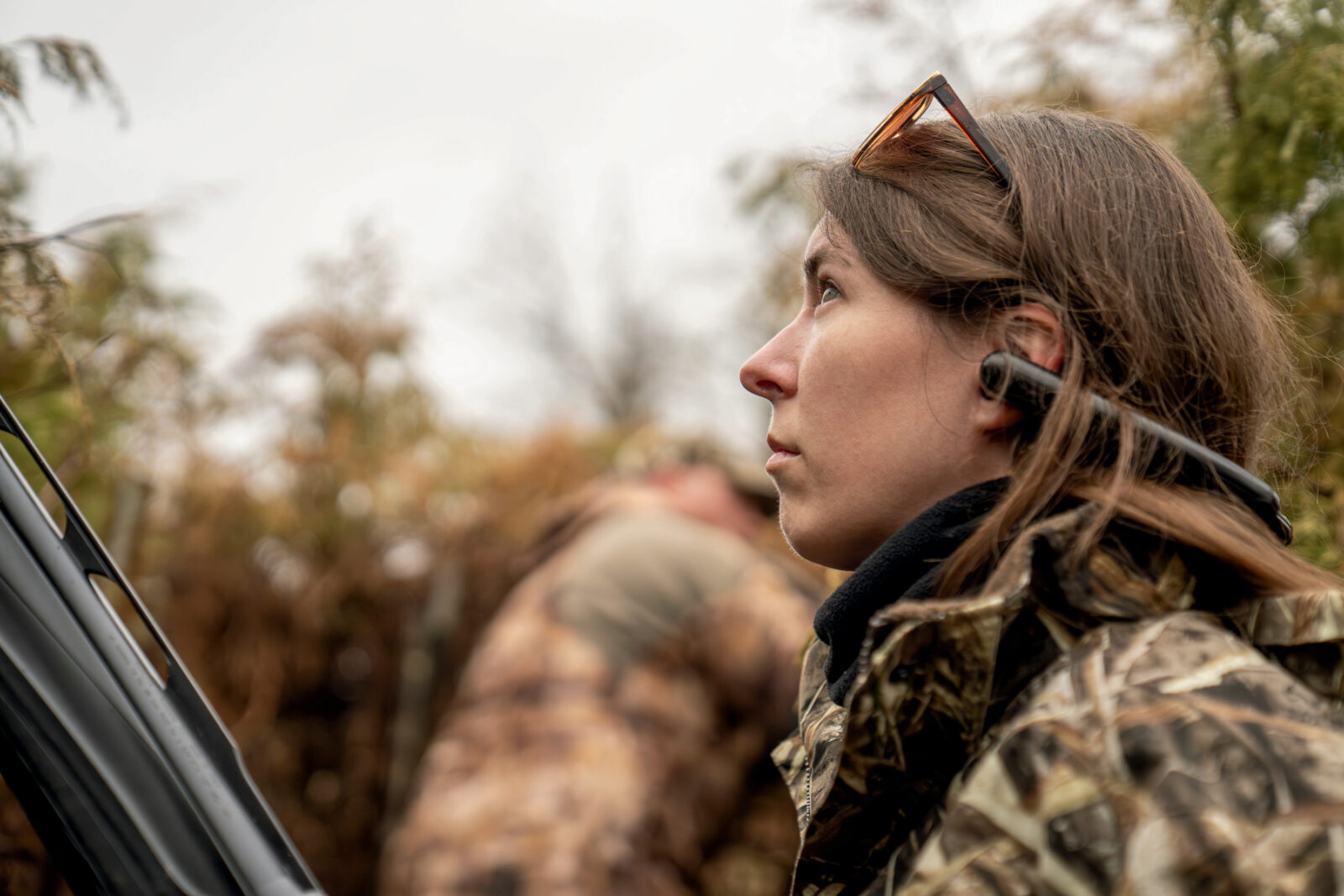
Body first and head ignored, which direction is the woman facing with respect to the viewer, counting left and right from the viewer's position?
facing to the left of the viewer

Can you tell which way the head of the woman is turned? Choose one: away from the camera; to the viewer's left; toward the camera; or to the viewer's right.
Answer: to the viewer's left
